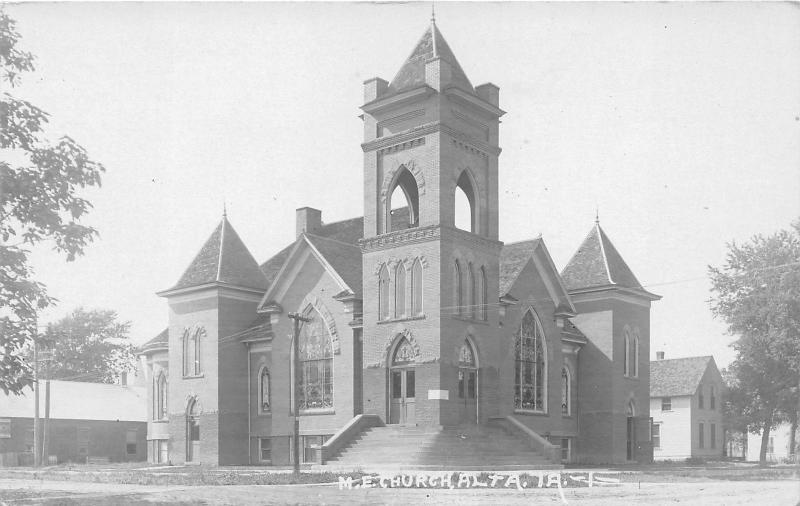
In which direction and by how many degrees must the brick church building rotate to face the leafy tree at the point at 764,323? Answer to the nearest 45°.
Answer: approximately 135° to its left

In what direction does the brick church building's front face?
toward the camera
